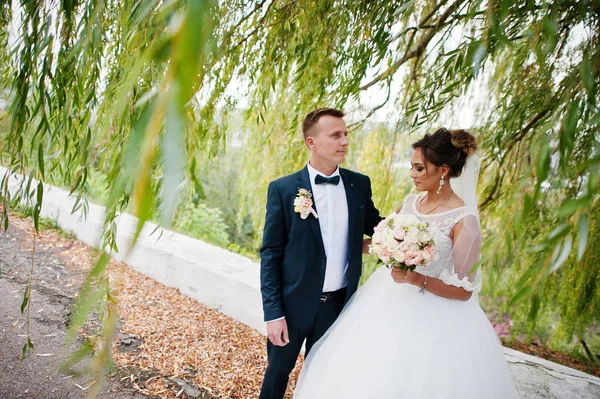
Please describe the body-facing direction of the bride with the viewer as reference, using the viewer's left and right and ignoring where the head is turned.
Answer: facing the viewer and to the left of the viewer

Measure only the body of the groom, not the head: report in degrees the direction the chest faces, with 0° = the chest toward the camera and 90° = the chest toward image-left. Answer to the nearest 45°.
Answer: approximately 315°

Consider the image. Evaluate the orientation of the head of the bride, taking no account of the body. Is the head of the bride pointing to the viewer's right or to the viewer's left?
to the viewer's left

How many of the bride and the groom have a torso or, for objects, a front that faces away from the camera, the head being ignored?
0
